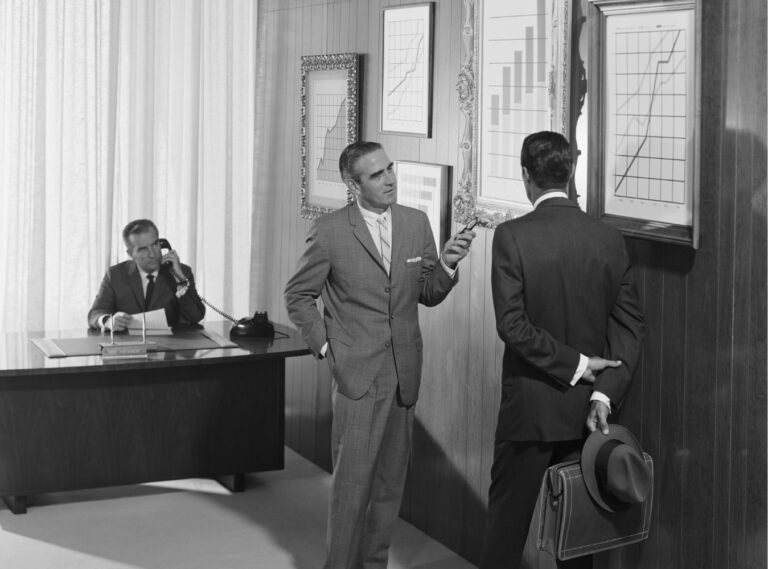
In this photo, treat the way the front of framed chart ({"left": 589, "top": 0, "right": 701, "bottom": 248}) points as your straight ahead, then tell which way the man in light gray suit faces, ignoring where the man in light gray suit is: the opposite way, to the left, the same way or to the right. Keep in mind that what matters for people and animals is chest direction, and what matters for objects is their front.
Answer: to the left

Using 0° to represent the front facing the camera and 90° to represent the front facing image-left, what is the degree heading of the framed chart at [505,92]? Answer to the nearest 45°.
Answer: approximately 45°

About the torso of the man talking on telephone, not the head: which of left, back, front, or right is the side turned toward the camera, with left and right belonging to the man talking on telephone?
front

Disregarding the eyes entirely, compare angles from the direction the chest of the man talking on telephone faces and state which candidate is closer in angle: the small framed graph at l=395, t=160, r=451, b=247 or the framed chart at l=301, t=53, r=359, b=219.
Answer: the small framed graph

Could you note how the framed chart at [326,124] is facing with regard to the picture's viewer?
facing the viewer and to the left of the viewer

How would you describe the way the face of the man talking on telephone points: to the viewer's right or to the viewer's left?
to the viewer's right

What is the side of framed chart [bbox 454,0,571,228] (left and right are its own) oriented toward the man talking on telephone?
right

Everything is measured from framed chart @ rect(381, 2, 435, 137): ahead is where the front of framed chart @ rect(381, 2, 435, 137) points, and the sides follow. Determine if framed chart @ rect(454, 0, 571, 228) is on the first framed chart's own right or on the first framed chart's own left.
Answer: on the first framed chart's own left
